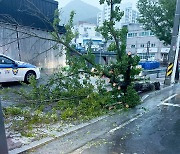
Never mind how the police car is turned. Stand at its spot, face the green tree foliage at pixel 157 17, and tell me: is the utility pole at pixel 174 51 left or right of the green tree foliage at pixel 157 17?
right

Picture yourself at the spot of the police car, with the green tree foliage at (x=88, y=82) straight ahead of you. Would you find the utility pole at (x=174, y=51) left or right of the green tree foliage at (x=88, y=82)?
left

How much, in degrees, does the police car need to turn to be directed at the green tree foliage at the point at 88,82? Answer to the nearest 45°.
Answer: approximately 45° to its right

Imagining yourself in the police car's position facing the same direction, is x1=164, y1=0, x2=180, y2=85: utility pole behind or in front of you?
in front

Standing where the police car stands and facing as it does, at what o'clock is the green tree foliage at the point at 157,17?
The green tree foliage is roughly at 11 o'clock from the police car.

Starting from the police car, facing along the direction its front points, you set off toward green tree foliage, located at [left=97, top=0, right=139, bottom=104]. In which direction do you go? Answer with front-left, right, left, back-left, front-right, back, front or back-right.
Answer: front-right

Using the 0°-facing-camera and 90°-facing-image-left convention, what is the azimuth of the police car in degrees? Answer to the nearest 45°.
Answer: approximately 270°
